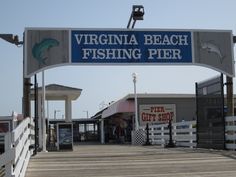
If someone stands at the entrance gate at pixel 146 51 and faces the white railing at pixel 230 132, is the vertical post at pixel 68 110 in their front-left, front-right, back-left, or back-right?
back-left

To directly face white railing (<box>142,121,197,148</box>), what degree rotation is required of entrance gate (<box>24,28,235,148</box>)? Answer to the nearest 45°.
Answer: approximately 180°

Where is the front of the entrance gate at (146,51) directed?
toward the camera
